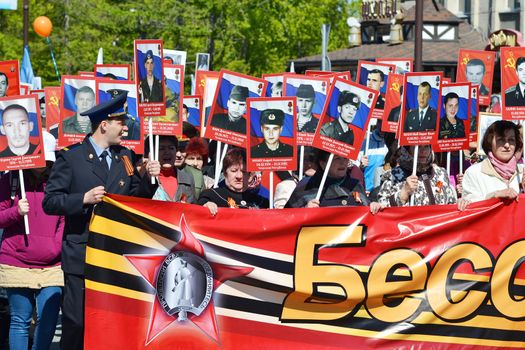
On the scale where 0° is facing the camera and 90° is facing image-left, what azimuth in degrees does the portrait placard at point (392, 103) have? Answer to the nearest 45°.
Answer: approximately 0°

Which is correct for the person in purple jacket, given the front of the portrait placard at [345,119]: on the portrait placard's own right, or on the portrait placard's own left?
on the portrait placard's own right

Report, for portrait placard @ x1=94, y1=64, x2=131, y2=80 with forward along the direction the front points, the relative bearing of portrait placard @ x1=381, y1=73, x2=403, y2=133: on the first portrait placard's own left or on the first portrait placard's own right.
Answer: on the first portrait placard's own left

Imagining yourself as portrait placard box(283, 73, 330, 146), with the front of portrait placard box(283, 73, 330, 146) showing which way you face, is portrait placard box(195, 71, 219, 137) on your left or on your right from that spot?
on your right
